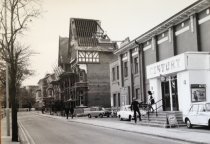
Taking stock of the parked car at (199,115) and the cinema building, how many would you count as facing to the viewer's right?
0

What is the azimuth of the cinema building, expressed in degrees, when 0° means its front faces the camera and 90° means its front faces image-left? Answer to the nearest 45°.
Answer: approximately 45°

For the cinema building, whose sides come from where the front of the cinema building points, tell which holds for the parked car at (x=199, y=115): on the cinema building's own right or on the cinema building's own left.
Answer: on the cinema building's own left
